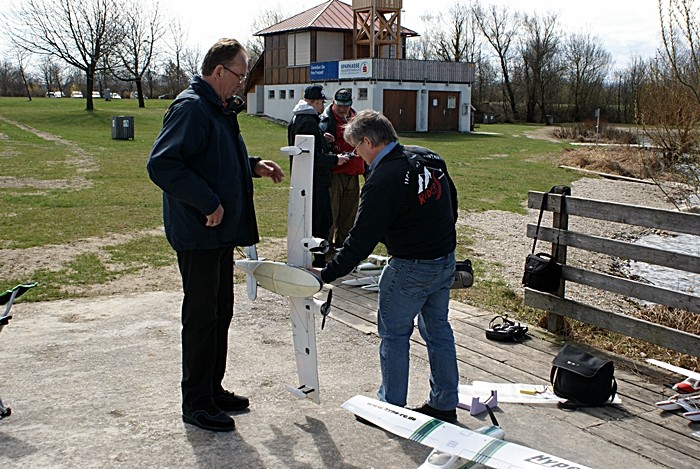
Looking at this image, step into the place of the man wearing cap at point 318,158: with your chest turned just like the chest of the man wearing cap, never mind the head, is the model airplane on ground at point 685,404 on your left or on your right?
on your right

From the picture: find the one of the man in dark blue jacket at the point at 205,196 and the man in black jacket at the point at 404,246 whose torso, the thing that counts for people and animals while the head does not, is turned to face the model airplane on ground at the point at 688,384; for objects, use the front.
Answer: the man in dark blue jacket at the point at 205,196

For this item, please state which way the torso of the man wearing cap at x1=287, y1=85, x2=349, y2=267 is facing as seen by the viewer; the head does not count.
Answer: to the viewer's right

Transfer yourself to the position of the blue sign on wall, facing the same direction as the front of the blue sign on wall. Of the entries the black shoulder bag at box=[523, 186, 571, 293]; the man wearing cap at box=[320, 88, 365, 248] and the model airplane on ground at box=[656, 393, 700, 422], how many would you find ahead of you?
3

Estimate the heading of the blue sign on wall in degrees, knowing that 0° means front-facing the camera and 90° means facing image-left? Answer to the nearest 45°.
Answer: approximately 0°

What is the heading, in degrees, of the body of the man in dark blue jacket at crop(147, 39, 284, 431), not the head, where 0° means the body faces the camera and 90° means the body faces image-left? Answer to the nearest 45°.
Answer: approximately 270°

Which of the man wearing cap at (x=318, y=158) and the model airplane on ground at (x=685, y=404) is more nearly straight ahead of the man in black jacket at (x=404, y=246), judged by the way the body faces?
the man wearing cap

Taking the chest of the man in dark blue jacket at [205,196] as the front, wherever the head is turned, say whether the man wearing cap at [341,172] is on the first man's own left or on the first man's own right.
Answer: on the first man's own left

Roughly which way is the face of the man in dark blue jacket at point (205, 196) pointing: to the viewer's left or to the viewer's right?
to the viewer's right
